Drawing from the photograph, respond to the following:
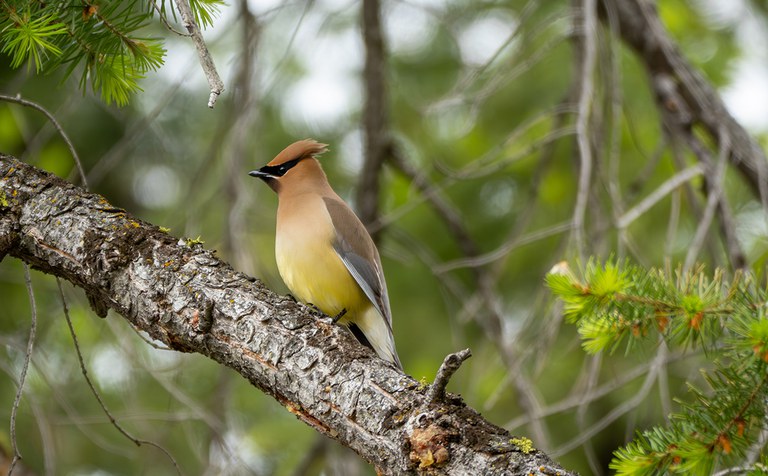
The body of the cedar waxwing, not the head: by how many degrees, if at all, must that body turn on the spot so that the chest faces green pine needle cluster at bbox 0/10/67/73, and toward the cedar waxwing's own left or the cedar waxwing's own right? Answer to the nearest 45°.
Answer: approximately 45° to the cedar waxwing's own right

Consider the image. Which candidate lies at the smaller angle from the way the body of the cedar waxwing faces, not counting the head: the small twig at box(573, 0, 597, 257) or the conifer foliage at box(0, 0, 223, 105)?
the conifer foliage

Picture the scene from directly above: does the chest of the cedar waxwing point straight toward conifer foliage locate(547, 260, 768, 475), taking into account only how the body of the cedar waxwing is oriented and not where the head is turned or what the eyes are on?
no

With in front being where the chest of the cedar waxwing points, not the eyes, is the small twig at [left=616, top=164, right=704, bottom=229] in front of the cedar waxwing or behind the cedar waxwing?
behind

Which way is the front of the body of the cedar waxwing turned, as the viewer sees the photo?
to the viewer's left

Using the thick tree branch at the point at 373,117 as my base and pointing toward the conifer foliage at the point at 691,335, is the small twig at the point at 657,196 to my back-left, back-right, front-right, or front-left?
front-left
